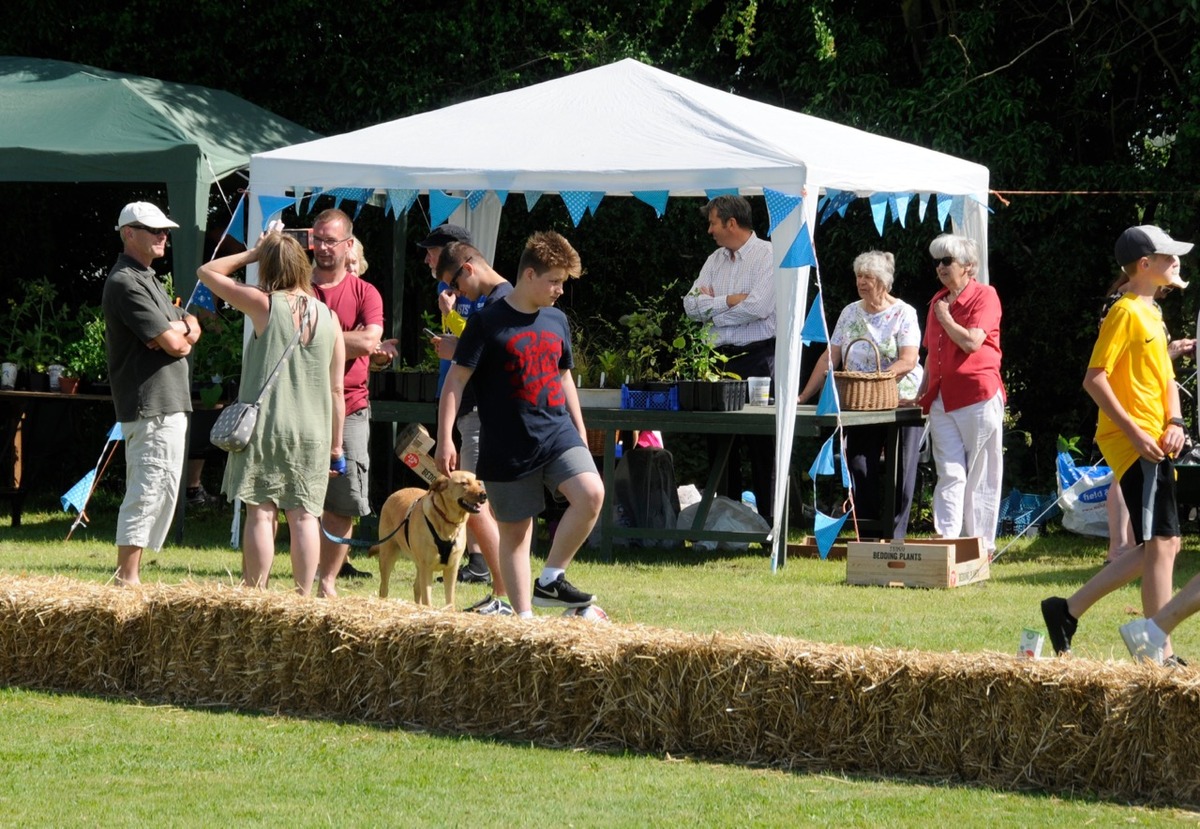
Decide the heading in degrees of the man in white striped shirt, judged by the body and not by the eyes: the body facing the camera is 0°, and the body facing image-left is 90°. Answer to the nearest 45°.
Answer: approximately 45°

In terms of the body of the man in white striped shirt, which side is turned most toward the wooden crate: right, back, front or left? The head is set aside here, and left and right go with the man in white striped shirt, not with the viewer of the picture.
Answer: left

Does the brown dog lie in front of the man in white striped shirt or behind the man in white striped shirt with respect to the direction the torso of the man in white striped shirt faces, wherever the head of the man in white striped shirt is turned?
in front

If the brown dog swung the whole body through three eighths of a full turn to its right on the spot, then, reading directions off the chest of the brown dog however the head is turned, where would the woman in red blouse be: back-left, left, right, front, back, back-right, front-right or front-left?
back-right

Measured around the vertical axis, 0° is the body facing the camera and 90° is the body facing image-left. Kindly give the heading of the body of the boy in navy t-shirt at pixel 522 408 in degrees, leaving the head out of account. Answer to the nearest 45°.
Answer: approximately 315°

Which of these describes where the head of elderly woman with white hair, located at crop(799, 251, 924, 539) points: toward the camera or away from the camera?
toward the camera

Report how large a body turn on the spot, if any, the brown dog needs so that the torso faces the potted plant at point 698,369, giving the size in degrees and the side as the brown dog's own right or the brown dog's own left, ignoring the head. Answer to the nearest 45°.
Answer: approximately 90° to the brown dog's own left

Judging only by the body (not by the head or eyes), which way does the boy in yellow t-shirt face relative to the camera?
to the viewer's right

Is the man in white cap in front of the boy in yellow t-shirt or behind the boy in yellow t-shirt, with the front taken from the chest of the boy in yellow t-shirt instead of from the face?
behind

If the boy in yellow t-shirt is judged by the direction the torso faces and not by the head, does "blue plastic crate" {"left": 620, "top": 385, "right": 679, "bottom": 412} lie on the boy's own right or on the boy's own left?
on the boy's own left

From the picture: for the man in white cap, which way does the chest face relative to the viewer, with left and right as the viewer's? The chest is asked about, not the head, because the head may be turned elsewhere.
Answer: facing to the right of the viewer

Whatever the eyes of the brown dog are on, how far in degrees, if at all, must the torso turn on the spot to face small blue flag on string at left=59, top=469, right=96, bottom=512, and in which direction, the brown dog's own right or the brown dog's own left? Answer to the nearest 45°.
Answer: approximately 180°
